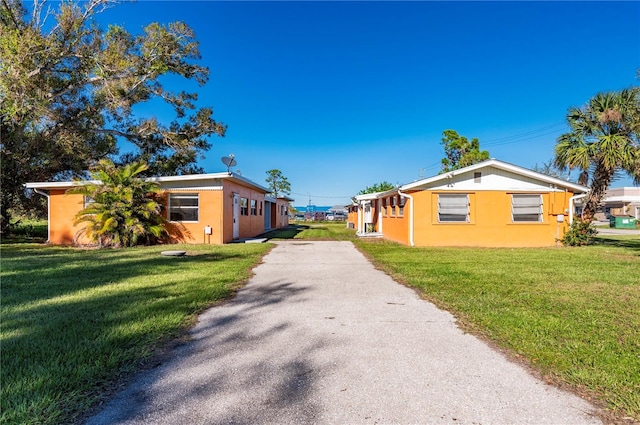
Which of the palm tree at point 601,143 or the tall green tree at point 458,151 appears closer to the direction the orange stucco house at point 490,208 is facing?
the tall green tree

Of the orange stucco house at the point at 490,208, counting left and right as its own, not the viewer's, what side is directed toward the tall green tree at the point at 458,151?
right

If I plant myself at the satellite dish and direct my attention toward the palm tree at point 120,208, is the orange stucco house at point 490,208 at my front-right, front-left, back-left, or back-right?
back-left

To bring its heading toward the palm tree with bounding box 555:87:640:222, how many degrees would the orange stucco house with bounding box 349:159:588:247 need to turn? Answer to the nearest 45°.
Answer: approximately 180°

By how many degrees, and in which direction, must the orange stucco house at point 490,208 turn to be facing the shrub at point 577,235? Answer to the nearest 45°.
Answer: approximately 180°

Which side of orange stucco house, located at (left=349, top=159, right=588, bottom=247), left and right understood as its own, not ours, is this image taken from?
left

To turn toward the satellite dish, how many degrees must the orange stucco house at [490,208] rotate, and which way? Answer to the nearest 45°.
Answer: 0° — it already faces it

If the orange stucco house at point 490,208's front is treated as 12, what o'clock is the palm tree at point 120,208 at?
The palm tree is roughly at 11 o'clock from the orange stucco house.
